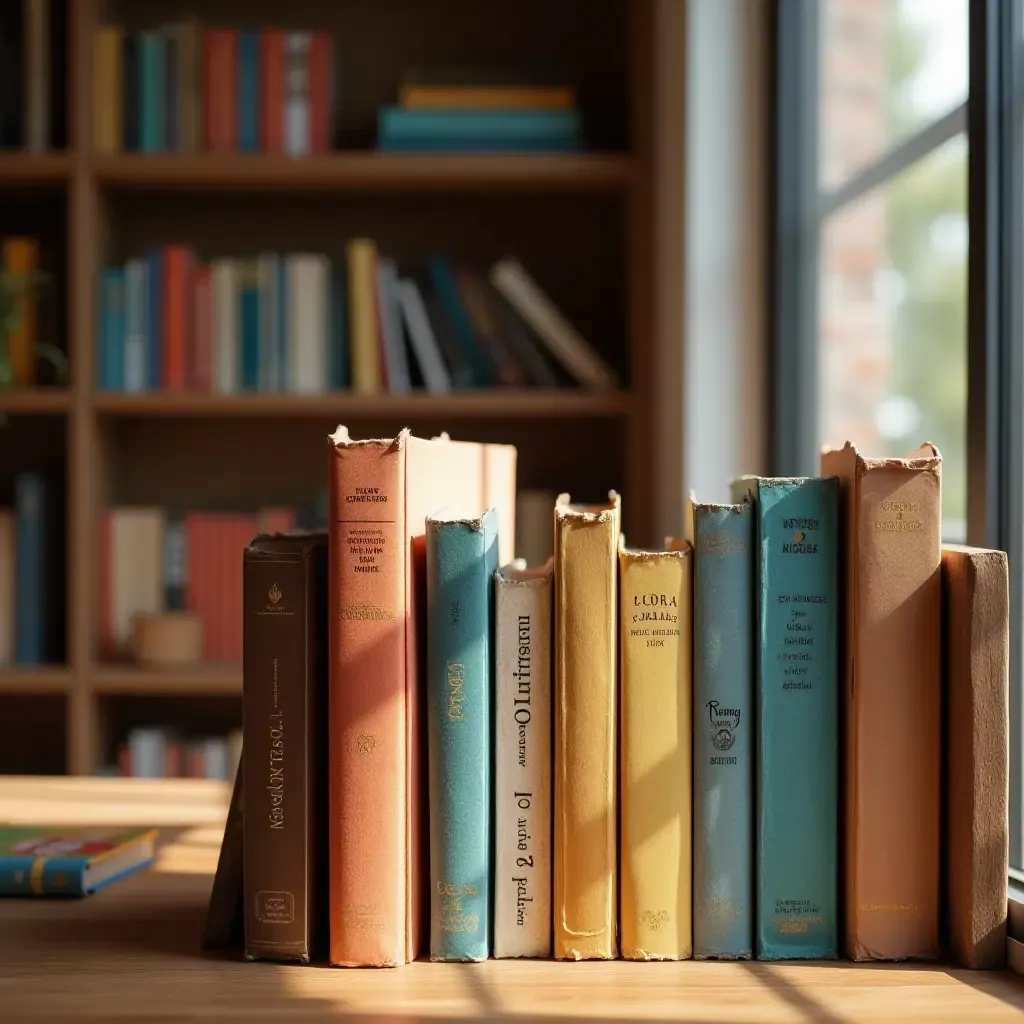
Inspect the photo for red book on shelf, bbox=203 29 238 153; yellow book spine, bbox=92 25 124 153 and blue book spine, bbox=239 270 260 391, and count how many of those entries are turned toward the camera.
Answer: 3

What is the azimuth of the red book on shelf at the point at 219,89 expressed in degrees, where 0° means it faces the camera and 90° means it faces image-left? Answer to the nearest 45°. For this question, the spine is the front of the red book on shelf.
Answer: approximately 0°

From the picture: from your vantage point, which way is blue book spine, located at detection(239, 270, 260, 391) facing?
toward the camera

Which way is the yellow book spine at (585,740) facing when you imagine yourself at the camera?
facing the viewer

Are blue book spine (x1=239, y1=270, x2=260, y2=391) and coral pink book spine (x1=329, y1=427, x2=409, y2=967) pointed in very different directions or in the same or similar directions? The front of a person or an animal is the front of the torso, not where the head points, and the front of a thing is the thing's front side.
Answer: same or similar directions

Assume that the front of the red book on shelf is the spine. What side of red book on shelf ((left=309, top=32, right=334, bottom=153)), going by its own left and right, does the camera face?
front

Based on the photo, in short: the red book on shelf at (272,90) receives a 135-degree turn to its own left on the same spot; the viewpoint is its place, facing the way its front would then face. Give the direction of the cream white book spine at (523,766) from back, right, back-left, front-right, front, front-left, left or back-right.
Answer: back-right

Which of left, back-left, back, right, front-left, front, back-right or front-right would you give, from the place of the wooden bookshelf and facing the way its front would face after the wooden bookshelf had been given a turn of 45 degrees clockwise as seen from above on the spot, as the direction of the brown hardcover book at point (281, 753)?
front-left

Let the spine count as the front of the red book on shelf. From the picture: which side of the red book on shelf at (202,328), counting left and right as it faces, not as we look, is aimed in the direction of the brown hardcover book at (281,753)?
front

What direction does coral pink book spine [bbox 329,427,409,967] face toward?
toward the camera
